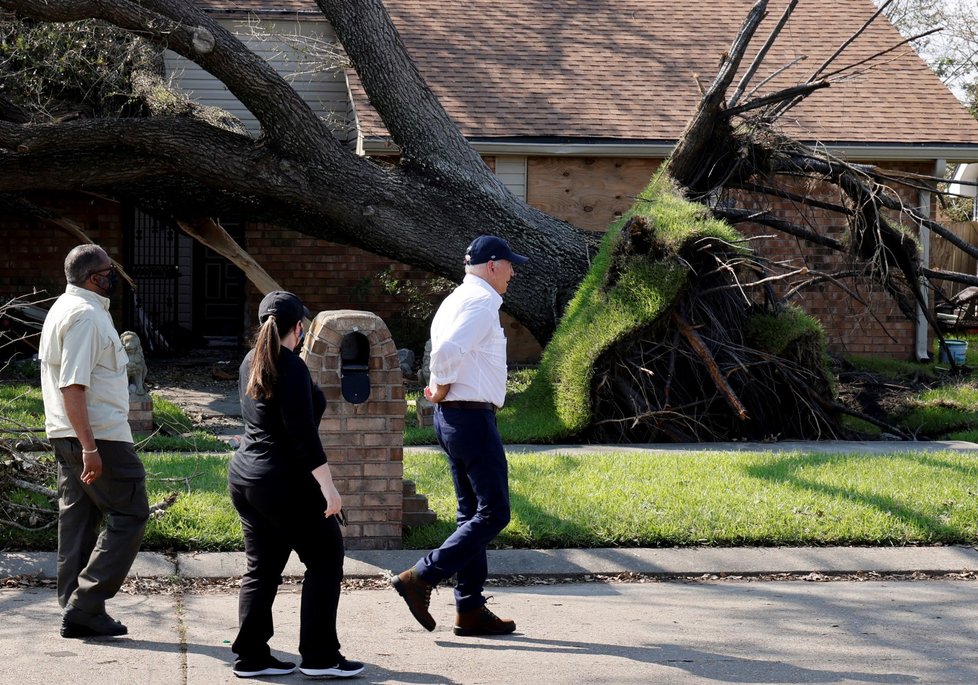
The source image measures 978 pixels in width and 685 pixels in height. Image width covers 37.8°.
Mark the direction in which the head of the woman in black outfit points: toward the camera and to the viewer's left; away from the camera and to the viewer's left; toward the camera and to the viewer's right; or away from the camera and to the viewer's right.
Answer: away from the camera and to the viewer's right

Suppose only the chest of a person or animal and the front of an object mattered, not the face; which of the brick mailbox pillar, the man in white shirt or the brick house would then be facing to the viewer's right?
the man in white shirt

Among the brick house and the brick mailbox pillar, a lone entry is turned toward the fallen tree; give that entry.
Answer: the brick house

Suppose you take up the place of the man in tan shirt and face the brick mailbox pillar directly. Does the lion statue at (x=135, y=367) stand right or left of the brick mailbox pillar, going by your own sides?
left

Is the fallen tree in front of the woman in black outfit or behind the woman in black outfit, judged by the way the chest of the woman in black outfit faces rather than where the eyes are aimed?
in front

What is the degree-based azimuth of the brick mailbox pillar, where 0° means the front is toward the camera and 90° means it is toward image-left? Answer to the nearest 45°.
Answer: approximately 0°

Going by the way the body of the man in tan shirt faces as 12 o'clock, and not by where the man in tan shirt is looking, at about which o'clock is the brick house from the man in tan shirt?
The brick house is roughly at 10 o'clock from the man in tan shirt.

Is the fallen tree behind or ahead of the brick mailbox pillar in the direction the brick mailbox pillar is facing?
behind

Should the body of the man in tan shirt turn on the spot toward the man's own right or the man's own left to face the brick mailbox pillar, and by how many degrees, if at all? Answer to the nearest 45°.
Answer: approximately 45° to the man's own left

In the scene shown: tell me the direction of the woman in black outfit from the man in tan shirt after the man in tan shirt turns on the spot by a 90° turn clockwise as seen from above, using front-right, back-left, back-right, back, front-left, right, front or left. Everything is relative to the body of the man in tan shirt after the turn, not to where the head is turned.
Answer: front-left

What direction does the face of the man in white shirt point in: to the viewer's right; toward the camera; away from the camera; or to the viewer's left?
to the viewer's right

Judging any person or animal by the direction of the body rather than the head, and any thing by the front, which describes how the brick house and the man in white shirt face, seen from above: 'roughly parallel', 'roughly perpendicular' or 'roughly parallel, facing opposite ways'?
roughly perpendicular

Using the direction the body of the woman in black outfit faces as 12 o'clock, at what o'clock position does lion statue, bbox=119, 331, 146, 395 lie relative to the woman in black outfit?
The lion statue is roughly at 10 o'clock from the woman in black outfit.

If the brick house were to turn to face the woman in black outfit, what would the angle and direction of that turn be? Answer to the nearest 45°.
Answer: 0° — it already faces them

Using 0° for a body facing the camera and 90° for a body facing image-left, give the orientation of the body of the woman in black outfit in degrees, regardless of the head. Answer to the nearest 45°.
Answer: approximately 225°

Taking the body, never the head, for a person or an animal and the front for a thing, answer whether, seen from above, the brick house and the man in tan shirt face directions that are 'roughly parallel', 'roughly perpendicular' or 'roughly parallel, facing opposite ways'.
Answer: roughly perpendicular

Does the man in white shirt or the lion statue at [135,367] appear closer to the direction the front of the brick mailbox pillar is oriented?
the man in white shirt

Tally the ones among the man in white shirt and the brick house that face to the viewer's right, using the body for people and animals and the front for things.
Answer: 1

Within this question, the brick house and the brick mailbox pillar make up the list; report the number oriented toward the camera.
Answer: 2
